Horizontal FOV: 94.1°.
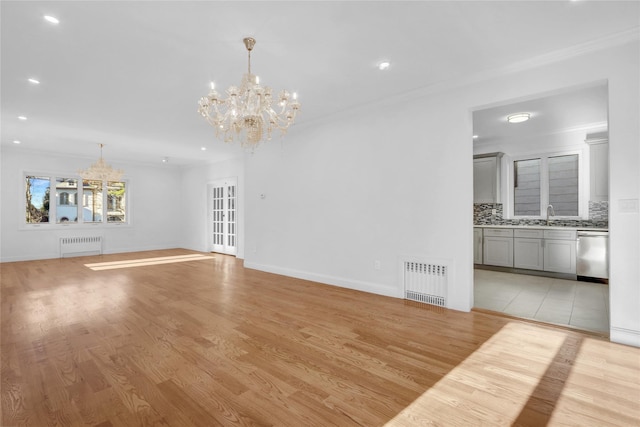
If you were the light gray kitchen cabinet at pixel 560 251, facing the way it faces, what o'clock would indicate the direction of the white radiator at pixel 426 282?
The white radiator is roughly at 1 o'clock from the light gray kitchen cabinet.

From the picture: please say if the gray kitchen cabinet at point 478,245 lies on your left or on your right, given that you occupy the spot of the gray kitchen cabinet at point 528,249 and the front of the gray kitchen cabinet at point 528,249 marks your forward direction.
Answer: on your right

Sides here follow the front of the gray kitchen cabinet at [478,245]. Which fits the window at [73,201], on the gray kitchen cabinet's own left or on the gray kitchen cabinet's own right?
on the gray kitchen cabinet's own right

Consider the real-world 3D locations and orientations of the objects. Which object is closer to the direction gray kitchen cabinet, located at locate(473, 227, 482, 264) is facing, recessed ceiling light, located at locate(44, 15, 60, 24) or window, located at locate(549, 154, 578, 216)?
the recessed ceiling light

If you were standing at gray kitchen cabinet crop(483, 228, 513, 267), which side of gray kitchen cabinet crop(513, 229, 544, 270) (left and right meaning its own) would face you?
right

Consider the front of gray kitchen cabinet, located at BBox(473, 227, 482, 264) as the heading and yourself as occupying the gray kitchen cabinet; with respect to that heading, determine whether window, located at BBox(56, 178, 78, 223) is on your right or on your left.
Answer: on your right

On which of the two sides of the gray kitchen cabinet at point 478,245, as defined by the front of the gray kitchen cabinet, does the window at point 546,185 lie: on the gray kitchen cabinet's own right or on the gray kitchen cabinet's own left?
on the gray kitchen cabinet's own left
